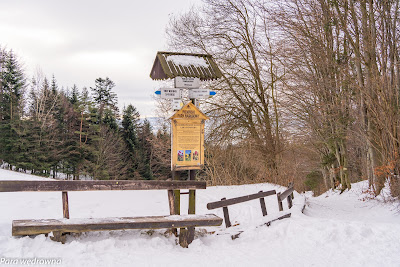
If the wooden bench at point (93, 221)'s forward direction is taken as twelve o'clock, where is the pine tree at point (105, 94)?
The pine tree is roughly at 6 o'clock from the wooden bench.

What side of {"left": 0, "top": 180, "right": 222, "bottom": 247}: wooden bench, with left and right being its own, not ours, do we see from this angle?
front

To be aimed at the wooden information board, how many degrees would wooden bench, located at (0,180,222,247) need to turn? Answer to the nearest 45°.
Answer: approximately 135° to its left

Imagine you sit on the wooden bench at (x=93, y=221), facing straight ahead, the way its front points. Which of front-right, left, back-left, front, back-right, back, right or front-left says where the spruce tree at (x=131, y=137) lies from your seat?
back

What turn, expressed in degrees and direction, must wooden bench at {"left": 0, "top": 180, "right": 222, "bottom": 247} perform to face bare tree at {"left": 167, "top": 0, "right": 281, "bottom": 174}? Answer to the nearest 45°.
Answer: approximately 135° to its left

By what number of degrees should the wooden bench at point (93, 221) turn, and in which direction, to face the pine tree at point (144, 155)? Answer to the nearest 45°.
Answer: approximately 180°

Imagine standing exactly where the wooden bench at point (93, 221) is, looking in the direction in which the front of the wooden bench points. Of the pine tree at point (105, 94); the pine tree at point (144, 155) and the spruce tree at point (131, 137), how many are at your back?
3

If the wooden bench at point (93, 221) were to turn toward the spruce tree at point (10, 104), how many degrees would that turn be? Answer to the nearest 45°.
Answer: approximately 180°
